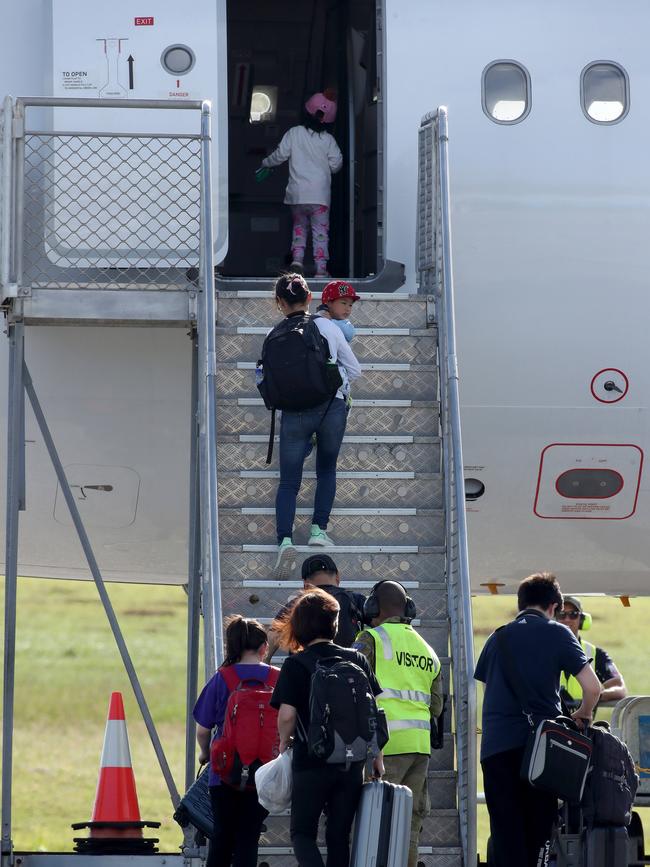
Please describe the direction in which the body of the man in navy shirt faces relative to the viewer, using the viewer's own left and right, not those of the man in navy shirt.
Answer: facing away from the viewer and to the right of the viewer

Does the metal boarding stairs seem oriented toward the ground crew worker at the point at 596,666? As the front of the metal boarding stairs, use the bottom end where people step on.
no

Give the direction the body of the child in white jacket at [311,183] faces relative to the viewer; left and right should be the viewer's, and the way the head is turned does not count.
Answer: facing away from the viewer

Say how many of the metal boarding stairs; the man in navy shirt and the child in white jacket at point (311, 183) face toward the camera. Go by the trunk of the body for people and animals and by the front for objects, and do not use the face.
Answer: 1

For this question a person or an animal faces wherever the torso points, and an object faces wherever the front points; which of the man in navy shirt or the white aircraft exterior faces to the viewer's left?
the white aircraft exterior

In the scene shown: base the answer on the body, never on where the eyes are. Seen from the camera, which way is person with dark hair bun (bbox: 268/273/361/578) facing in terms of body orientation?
away from the camera

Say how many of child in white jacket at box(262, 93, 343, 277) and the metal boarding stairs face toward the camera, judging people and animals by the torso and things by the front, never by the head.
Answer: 1

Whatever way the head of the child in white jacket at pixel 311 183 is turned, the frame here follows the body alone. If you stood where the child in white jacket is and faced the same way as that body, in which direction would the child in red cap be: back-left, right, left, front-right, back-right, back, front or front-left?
back

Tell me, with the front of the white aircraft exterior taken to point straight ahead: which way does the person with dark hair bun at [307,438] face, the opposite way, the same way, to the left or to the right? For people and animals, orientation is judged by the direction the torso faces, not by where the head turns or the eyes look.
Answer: to the right

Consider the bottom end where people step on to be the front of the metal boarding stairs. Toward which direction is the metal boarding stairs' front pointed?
toward the camera

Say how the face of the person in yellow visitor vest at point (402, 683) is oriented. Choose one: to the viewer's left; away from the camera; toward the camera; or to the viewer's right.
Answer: away from the camera

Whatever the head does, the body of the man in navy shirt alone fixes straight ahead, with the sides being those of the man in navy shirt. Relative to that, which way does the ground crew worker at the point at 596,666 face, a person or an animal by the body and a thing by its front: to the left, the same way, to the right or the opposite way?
the opposite way

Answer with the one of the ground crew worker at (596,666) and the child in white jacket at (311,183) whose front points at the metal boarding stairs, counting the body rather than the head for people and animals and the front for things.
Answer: the ground crew worker

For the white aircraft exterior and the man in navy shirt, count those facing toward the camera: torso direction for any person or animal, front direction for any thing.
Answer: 0

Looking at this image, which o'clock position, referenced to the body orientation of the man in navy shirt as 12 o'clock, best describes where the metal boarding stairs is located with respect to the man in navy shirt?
The metal boarding stairs is roughly at 9 o'clock from the man in navy shirt.

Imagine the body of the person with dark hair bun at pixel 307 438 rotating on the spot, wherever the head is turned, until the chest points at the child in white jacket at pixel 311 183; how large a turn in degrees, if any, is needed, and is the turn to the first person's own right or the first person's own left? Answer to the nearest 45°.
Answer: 0° — they already face them

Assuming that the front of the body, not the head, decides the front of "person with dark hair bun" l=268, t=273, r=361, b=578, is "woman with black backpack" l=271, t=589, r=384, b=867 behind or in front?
behind

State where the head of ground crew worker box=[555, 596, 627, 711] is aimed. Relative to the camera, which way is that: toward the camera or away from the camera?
toward the camera
